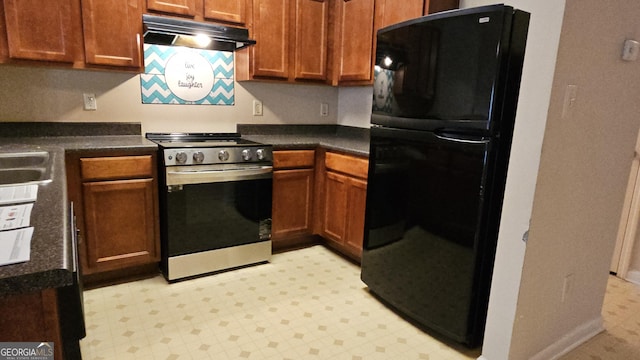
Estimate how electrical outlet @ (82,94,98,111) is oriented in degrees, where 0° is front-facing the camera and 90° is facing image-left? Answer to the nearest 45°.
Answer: approximately 0°

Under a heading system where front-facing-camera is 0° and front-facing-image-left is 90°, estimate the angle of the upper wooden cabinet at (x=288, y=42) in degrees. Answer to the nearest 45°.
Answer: approximately 0°

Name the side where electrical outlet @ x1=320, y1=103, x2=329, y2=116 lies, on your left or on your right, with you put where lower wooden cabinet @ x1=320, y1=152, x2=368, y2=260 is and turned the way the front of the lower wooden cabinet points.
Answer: on your right

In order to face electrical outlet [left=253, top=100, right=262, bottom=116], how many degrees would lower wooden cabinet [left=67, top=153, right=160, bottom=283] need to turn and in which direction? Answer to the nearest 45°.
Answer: approximately 135° to its left

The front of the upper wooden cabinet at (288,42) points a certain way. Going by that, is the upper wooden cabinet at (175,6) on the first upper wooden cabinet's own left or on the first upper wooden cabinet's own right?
on the first upper wooden cabinet's own right
